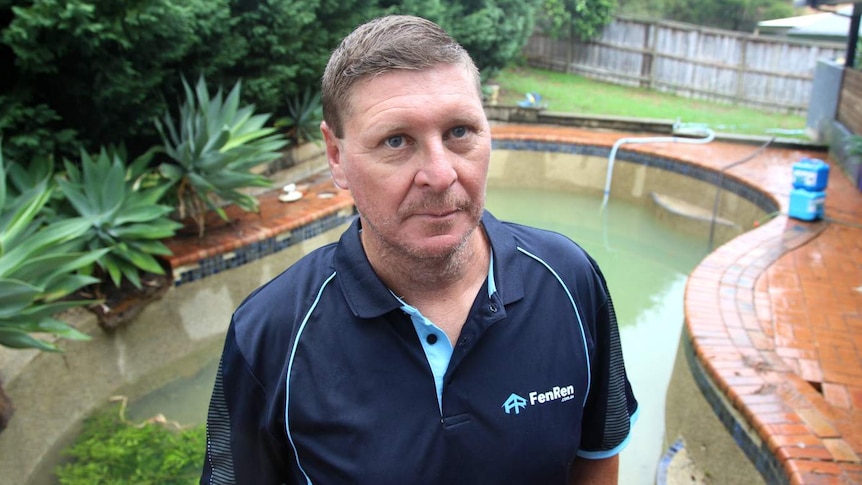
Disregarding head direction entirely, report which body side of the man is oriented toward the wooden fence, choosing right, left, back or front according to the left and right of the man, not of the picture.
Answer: back

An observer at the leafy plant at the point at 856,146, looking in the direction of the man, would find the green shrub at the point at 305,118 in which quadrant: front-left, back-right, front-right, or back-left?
front-right

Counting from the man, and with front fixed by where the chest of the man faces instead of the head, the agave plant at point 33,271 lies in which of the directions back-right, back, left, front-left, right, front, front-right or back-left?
back-right

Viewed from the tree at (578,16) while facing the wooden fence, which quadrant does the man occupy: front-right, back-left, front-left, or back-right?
front-right

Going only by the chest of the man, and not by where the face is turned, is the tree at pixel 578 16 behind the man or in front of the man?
behind

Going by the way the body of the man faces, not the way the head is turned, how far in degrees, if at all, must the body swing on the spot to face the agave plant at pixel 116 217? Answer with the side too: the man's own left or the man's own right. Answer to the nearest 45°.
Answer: approximately 135° to the man's own right

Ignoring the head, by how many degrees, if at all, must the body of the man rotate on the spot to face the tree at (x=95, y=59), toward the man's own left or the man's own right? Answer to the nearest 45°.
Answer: approximately 135° to the man's own right

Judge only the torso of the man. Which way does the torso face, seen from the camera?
toward the camera
